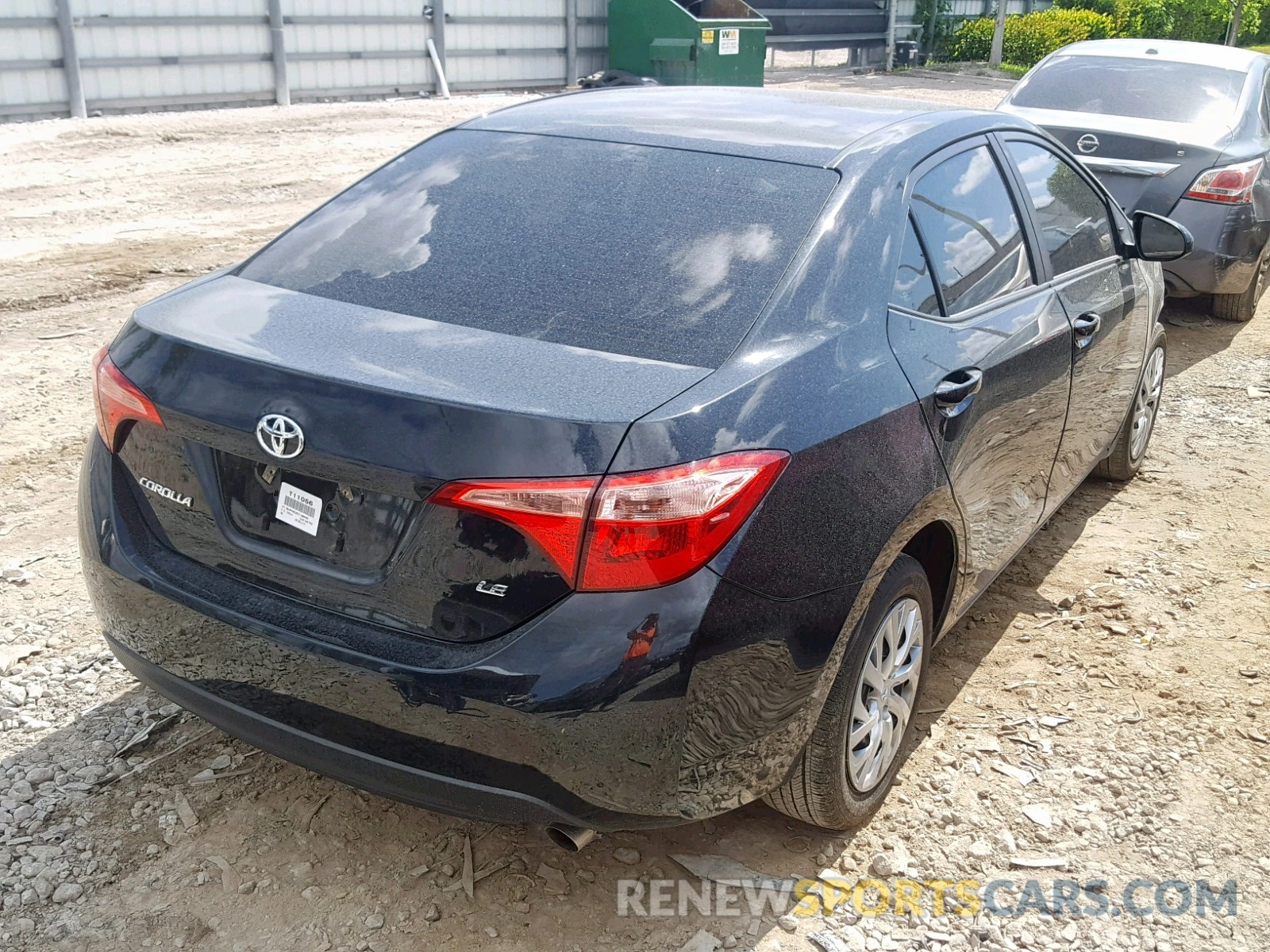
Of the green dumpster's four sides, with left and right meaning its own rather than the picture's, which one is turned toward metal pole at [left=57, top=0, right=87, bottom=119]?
right

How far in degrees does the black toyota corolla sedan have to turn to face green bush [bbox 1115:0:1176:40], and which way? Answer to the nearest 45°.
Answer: approximately 45° to its left

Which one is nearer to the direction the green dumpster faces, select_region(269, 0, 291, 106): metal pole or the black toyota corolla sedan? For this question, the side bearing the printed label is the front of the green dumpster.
the black toyota corolla sedan

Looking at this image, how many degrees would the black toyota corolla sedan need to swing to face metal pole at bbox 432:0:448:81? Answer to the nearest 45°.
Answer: approximately 45° to its left

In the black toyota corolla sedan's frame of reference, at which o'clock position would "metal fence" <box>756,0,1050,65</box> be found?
The metal fence is roughly at 11 o'clock from the black toyota corolla sedan.

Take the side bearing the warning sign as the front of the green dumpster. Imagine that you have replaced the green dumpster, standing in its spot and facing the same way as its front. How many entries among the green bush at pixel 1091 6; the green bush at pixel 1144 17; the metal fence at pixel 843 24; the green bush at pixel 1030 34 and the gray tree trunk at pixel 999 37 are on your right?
0

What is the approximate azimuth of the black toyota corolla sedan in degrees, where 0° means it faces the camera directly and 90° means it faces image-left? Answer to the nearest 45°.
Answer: approximately 225°

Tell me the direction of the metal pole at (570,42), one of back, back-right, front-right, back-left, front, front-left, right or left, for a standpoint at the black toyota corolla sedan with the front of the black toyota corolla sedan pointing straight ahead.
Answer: front-left

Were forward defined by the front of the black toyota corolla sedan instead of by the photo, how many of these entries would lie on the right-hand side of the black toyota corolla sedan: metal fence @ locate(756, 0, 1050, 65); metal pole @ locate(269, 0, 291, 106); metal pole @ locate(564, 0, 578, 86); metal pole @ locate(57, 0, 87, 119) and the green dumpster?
0

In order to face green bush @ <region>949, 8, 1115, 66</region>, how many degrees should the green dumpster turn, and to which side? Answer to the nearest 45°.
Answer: approximately 90° to its left

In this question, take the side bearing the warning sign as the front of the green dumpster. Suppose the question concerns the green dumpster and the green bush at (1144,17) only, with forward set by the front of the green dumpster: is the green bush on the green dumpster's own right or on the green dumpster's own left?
on the green dumpster's own left

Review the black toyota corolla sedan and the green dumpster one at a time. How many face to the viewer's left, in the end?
0

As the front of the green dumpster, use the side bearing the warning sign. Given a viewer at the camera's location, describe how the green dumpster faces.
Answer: facing the viewer and to the right of the viewer

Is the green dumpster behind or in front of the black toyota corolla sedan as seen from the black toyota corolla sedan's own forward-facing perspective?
in front
